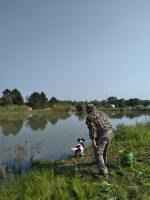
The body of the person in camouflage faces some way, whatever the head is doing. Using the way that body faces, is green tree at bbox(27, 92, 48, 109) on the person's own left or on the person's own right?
on the person's own right

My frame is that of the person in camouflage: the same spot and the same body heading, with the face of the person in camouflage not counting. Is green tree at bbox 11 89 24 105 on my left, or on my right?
on my right

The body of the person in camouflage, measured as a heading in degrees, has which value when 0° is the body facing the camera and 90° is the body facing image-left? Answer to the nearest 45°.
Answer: approximately 90°
